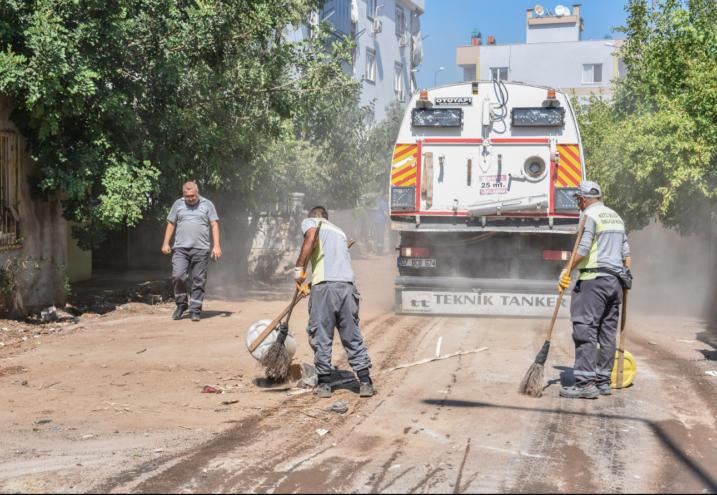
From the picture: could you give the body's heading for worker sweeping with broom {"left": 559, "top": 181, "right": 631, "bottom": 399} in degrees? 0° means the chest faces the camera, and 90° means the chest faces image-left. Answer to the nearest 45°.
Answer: approximately 135°

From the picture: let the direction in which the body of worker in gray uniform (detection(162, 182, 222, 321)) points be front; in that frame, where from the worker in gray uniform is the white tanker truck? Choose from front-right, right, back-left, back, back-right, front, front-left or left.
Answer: left

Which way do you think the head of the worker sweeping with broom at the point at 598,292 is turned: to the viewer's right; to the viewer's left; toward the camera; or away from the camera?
to the viewer's left

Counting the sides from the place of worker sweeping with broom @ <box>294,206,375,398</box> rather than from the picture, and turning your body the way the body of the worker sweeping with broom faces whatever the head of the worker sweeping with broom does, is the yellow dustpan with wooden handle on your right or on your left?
on your right

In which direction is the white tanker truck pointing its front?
away from the camera

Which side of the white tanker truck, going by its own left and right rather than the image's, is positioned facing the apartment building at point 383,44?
front

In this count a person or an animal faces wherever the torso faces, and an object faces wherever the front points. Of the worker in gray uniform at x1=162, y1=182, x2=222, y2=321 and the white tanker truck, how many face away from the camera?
1

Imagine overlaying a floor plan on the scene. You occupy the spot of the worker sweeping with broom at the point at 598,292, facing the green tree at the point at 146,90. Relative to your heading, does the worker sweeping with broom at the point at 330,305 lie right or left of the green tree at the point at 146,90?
left

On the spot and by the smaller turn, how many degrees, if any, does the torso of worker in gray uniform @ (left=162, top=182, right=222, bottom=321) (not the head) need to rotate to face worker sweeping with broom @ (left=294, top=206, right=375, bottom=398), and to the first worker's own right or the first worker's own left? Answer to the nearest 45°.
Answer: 0° — they already face them

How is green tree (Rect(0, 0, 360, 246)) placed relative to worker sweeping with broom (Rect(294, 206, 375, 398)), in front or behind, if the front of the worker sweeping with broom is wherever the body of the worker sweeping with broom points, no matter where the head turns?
in front

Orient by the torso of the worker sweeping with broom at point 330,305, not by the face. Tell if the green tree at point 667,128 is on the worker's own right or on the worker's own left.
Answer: on the worker's own right

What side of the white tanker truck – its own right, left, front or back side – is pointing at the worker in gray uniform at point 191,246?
left

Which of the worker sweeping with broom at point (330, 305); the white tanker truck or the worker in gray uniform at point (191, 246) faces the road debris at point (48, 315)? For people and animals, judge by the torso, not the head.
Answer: the worker sweeping with broom

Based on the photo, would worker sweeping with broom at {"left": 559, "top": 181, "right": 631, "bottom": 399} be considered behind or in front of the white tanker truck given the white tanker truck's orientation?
behind

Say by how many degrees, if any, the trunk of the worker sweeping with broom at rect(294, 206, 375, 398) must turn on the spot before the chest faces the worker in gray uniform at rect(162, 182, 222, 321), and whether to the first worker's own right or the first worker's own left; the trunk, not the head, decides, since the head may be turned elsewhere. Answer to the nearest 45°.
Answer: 0° — they already face them

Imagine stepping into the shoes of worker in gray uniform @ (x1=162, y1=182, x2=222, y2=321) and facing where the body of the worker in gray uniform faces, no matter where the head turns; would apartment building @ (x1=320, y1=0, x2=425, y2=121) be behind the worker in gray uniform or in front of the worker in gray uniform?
behind

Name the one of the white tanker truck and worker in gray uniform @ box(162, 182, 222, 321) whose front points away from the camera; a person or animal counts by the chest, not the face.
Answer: the white tanker truck

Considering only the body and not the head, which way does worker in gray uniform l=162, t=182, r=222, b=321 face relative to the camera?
toward the camera
